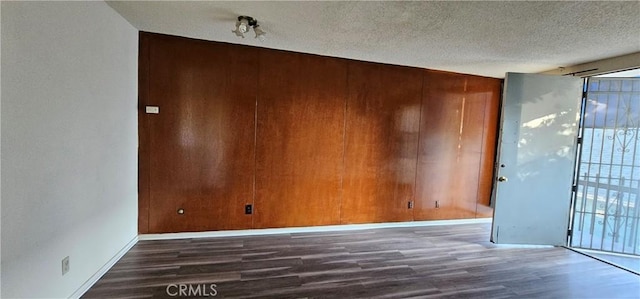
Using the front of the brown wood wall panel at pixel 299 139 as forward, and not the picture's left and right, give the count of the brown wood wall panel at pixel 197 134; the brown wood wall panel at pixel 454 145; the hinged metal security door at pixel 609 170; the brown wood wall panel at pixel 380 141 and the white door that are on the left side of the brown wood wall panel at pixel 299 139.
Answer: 4

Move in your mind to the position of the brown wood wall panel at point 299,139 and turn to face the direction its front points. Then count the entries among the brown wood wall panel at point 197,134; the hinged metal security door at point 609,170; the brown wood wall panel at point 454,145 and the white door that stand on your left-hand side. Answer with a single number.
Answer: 3

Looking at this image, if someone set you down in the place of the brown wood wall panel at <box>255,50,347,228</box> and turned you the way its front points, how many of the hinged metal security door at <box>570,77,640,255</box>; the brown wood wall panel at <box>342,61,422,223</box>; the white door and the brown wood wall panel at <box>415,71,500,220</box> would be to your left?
4

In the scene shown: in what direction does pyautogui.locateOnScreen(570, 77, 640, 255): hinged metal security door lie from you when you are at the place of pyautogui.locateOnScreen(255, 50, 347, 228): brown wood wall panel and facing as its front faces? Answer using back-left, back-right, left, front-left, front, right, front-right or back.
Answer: left

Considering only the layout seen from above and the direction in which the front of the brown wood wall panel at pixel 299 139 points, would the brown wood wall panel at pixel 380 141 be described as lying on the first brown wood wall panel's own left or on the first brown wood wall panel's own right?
on the first brown wood wall panel's own left

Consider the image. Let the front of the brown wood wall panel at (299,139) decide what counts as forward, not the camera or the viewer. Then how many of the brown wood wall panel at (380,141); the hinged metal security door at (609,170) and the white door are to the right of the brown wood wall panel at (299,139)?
0

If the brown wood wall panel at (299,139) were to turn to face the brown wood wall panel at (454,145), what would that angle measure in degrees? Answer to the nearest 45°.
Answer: approximately 90° to its left

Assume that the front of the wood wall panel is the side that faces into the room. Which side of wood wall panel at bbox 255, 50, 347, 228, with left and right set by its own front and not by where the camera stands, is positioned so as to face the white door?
left

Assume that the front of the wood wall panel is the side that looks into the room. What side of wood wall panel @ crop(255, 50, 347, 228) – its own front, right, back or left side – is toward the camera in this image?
front
